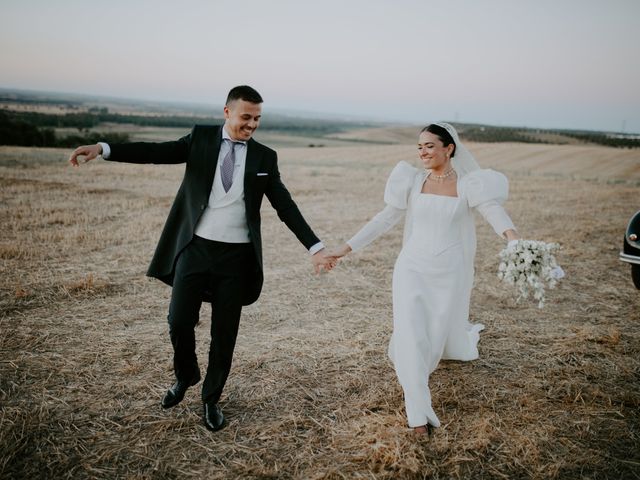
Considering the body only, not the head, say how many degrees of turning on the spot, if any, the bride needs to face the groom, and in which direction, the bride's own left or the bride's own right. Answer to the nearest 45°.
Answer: approximately 45° to the bride's own right

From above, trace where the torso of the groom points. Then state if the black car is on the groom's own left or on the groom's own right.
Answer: on the groom's own left

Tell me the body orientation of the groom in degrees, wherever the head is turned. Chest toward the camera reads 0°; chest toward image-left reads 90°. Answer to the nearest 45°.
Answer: approximately 0°

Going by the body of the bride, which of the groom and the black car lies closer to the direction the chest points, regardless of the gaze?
the groom

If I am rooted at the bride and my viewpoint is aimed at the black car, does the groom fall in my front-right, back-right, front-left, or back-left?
back-left

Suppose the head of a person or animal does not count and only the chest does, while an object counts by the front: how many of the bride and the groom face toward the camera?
2

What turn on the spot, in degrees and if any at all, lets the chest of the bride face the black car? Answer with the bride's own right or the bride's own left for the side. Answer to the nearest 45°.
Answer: approximately 135° to the bride's own left
